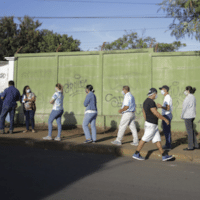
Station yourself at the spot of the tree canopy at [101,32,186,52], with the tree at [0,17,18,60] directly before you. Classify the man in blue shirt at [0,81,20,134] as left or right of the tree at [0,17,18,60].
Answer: left

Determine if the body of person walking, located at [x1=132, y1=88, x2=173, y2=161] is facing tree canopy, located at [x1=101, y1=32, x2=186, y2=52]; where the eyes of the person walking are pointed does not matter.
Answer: no

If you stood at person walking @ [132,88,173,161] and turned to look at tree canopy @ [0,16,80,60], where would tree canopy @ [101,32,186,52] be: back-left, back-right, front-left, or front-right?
front-right

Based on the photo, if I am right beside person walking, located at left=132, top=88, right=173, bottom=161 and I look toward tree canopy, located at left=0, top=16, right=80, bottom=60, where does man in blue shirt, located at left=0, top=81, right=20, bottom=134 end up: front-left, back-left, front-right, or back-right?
front-left

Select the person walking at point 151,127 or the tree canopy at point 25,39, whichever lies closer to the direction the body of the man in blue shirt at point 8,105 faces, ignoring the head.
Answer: the tree canopy
